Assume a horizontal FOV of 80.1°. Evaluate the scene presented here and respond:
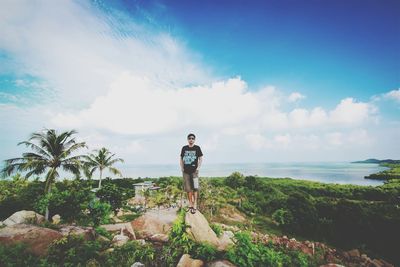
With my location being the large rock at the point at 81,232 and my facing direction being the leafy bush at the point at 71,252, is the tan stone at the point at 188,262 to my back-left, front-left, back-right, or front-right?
front-left

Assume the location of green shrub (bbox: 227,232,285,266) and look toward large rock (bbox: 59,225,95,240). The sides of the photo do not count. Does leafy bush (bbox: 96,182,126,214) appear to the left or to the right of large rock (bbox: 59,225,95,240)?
right

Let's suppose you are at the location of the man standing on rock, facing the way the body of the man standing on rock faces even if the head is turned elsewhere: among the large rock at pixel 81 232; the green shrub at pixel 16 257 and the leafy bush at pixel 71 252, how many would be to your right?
3

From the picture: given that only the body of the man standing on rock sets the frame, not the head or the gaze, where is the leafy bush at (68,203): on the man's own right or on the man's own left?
on the man's own right

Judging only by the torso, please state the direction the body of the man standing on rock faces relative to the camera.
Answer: toward the camera

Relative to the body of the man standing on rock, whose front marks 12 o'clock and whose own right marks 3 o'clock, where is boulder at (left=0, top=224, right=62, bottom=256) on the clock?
The boulder is roughly at 3 o'clock from the man standing on rock.

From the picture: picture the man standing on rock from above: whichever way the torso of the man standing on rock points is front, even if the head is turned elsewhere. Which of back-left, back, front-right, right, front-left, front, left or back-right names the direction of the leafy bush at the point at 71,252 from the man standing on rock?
right
